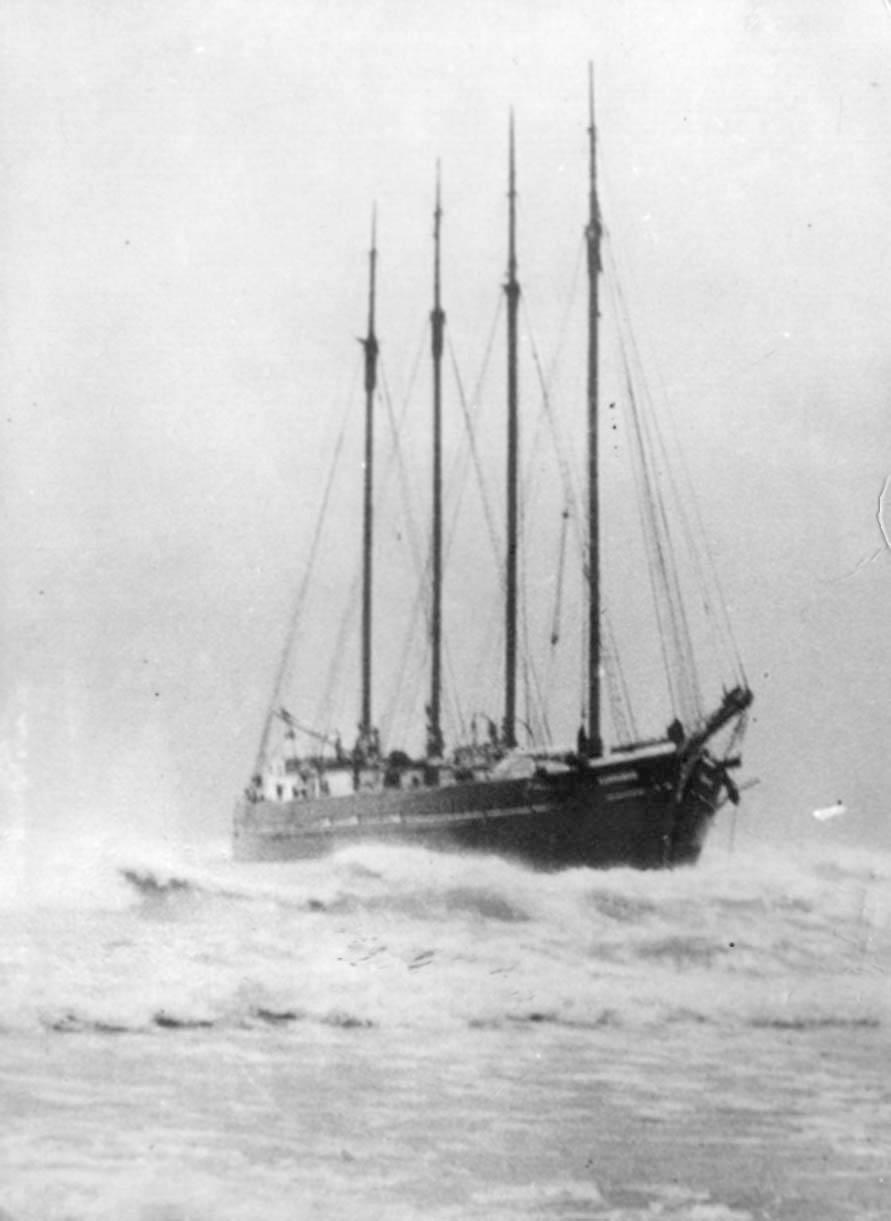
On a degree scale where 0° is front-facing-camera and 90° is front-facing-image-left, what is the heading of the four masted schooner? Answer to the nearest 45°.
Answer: approximately 315°
